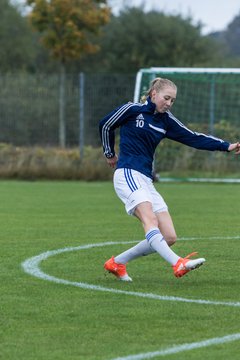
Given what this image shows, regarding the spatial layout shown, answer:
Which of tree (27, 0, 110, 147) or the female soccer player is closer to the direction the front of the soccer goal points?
the female soccer player

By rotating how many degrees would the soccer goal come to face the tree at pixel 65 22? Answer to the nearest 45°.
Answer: approximately 135° to its right

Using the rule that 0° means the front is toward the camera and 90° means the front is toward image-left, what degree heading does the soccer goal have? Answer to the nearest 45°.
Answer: approximately 0°

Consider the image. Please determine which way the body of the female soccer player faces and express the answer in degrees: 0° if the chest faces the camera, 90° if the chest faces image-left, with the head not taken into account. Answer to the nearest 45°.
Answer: approximately 315°

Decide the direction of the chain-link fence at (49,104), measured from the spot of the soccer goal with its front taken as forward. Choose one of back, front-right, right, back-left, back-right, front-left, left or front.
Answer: right

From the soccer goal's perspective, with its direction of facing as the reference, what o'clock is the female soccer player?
The female soccer player is roughly at 12 o'clock from the soccer goal.

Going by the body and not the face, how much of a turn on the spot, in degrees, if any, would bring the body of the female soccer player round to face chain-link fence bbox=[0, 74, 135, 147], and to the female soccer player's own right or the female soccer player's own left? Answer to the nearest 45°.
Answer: approximately 135° to the female soccer player's own left
